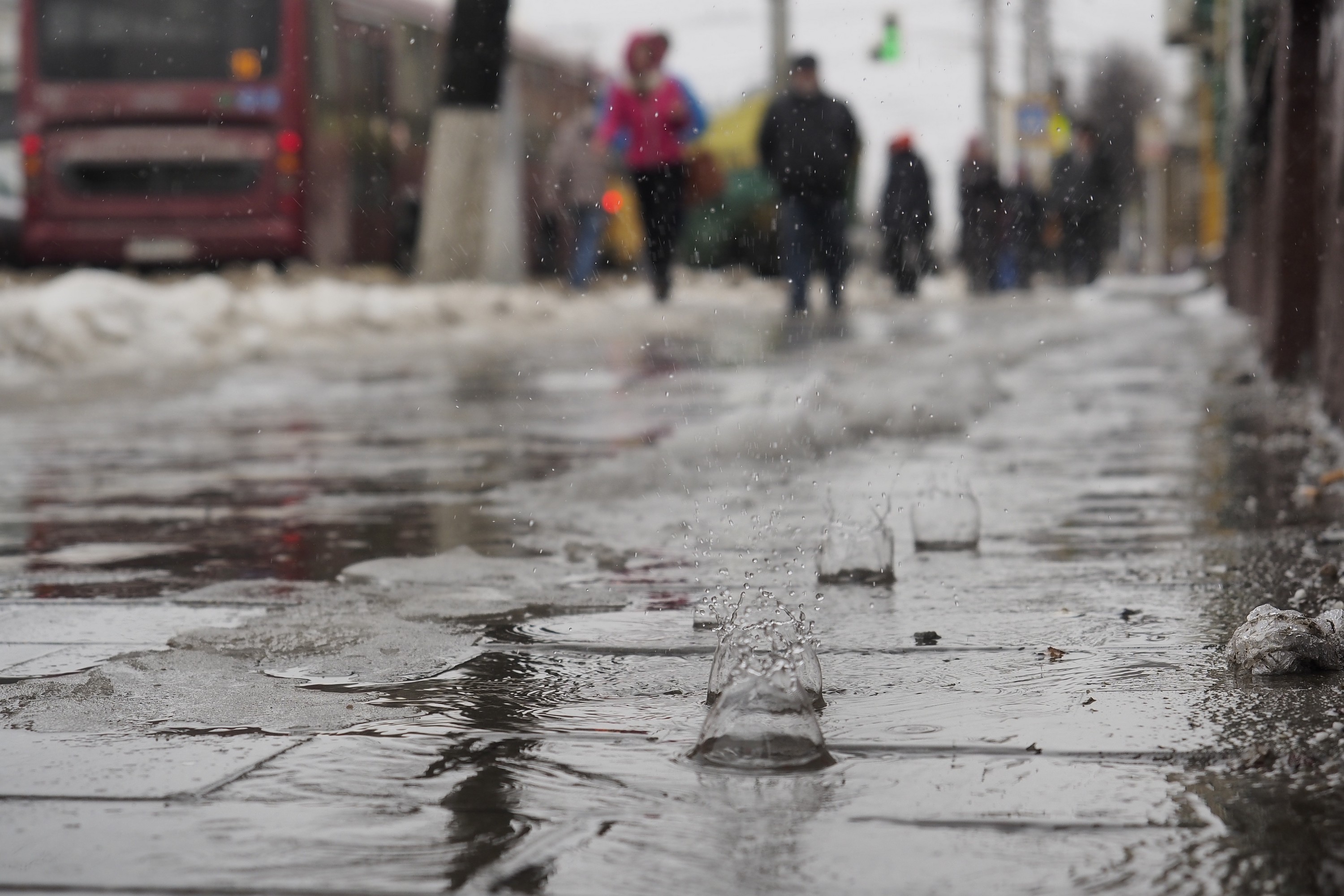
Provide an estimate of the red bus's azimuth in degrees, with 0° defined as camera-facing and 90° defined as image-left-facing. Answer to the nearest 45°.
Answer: approximately 225°

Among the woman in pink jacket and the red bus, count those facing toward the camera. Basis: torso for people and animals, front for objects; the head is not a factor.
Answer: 1

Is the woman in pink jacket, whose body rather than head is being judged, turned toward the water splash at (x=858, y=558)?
yes

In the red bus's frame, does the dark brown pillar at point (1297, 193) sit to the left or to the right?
on its right
